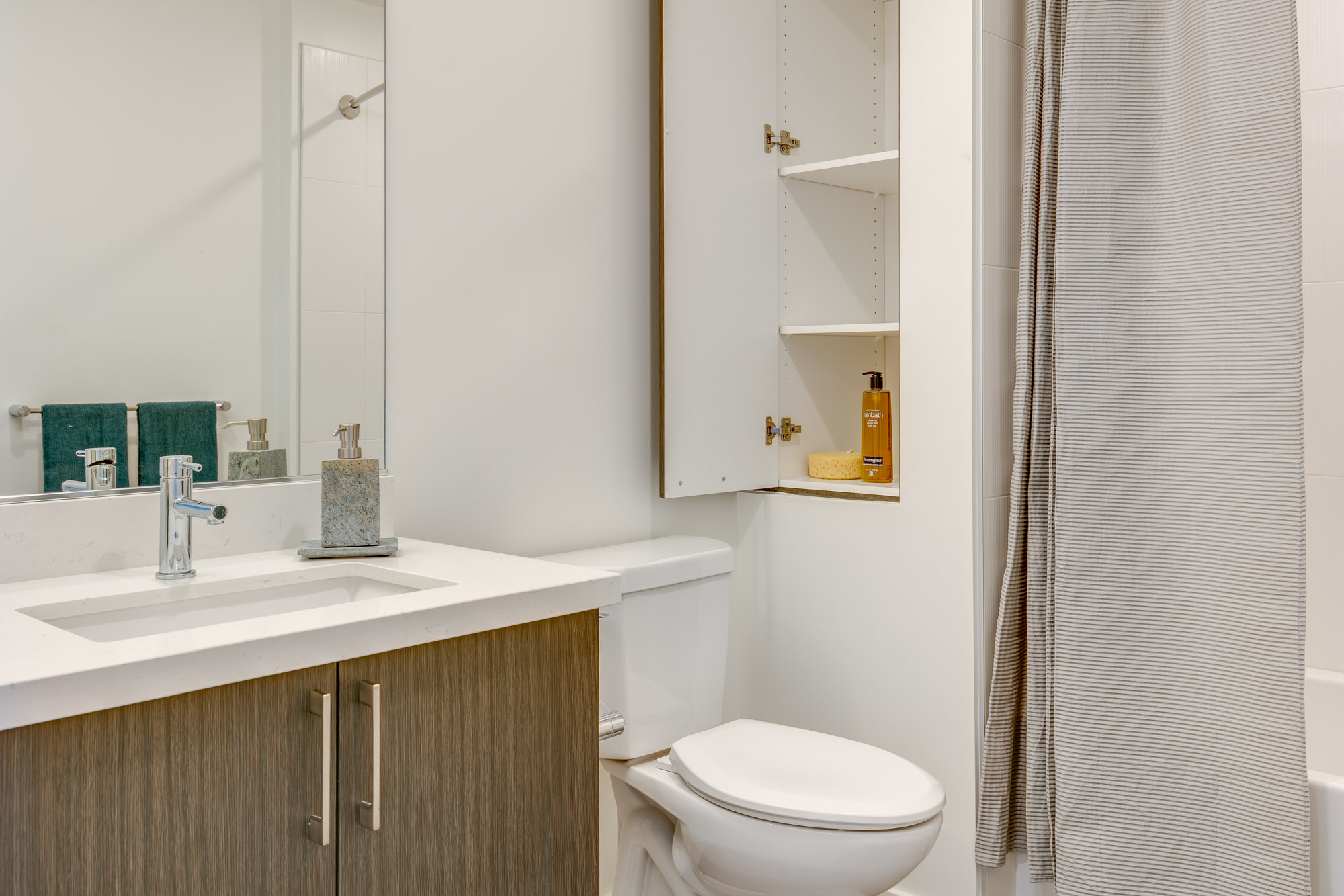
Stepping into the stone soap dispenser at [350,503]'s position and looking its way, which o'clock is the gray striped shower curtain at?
The gray striped shower curtain is roughly at 8 o'clock from the stone soap dispenser.

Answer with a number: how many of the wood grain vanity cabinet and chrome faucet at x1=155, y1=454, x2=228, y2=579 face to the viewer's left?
0

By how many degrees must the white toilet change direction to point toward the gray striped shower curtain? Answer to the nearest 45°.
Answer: approximately 45° to its left

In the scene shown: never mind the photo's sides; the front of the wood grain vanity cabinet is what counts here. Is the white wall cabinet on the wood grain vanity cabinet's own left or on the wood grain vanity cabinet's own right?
on the wood grain vanity cabinet's own left

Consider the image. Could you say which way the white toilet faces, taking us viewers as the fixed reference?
facing the viewer and to the right of the viewer

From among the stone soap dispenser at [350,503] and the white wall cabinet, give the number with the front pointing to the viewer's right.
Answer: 0

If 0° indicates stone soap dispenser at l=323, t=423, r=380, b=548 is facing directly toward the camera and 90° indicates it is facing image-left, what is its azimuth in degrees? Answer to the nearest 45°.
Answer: approximately 45°

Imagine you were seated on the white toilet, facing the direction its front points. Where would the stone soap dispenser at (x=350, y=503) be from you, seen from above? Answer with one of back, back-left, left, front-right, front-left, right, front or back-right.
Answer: right

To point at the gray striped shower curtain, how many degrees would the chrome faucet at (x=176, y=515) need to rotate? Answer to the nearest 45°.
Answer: approximately 45° to its left

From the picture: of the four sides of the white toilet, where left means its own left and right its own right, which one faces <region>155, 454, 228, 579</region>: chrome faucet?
right
